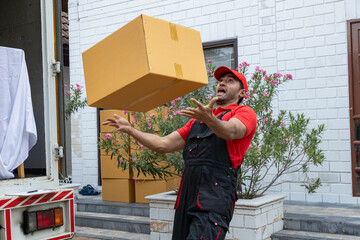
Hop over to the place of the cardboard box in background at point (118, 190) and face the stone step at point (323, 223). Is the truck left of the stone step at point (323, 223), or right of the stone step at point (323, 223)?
right

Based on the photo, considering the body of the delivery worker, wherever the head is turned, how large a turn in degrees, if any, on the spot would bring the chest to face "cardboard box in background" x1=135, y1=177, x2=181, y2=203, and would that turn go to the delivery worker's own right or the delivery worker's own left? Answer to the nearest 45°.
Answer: approximately 135° to the delivery worker's own right

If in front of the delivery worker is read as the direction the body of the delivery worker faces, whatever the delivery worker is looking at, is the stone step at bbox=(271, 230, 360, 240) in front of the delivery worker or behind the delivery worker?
behind

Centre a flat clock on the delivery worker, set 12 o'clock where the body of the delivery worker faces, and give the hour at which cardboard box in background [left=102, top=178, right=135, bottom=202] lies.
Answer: The cardboard box in background is roughly at 4 o'clock from the delivery worker.

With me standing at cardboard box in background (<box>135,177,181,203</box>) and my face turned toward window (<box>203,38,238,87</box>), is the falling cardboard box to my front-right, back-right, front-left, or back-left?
back-right

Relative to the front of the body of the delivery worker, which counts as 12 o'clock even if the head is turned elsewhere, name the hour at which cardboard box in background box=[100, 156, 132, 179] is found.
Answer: The cardboard box in background is roughly at 4 o'clock from the delivery worker.

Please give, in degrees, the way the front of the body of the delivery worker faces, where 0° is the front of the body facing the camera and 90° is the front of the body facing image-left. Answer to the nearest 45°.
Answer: approximately 45°

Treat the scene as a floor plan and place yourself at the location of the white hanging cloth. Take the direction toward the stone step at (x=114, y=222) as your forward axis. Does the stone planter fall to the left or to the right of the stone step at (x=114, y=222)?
right

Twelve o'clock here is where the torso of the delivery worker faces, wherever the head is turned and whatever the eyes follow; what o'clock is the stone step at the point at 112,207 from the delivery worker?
The stone step is roughly at 4 o'clock from the delivery worker.
